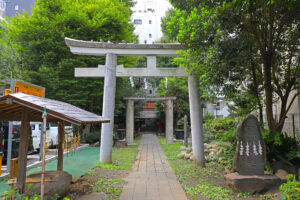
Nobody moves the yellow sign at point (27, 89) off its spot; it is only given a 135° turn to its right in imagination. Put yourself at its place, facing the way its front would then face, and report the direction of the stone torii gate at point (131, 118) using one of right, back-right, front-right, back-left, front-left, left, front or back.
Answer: back-right

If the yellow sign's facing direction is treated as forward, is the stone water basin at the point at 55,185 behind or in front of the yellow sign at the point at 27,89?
in front

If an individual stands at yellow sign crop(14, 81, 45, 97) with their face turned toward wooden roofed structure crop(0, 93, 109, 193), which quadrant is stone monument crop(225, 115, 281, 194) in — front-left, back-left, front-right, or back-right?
front-left

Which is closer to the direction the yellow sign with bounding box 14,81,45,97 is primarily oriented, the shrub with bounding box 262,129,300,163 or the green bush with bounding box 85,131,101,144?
the shrub

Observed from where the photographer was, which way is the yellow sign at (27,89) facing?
facing the viewer and to the right of the viewer

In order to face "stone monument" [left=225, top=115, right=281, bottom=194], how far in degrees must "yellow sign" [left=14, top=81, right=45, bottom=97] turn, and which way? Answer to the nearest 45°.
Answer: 0° — it already faces it

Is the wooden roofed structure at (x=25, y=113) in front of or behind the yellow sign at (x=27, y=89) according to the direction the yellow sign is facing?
in front

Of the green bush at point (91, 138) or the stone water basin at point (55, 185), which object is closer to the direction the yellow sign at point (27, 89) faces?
the stone water basin

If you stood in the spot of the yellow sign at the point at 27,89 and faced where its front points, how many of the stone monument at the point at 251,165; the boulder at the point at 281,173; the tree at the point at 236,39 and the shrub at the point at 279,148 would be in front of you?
4

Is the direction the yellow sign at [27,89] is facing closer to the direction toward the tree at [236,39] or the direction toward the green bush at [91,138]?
the tree

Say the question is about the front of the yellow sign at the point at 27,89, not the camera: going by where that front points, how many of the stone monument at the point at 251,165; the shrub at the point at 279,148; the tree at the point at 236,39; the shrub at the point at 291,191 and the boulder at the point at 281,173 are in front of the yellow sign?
5

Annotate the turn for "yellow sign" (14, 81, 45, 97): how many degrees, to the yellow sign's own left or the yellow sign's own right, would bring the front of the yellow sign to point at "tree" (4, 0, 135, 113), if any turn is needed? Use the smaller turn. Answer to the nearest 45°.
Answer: approximately 135° to the yellow sign's own left
